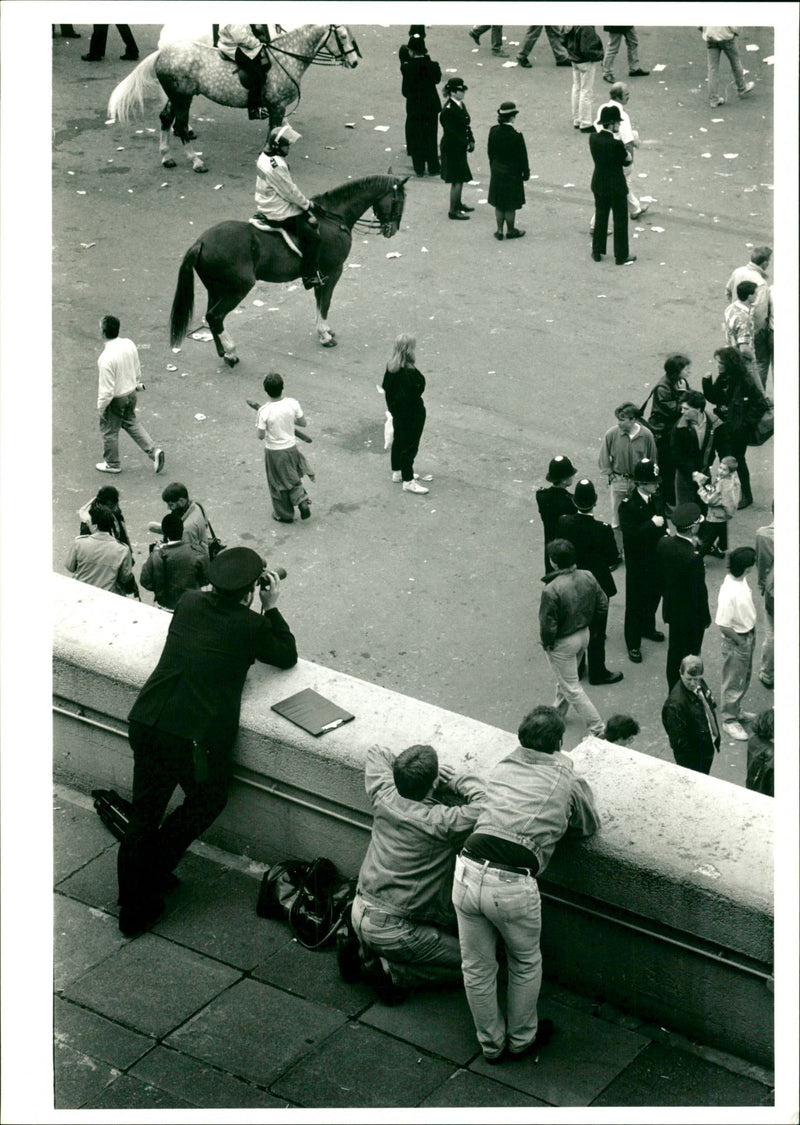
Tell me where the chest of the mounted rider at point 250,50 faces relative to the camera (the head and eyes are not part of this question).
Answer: to the viewer's right

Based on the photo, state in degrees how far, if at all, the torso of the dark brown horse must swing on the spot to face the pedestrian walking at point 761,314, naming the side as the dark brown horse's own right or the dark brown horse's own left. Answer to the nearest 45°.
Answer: approximately 45° to the dark brown horse's own right

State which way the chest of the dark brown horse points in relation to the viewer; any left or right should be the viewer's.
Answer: facing to the right of the viewer

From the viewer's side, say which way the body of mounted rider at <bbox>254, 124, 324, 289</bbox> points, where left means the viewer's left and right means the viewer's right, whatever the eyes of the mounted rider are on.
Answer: facing to the right of the viewer

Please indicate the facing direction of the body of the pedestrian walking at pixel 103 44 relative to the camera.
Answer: to the viewer's left

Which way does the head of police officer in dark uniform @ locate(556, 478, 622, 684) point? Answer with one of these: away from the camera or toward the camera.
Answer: away from the camera

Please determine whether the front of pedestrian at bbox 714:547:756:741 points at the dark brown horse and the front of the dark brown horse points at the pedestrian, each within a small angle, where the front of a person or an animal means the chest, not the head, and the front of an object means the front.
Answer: no

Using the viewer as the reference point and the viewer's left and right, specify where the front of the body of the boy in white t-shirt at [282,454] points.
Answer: facing away from the viewer

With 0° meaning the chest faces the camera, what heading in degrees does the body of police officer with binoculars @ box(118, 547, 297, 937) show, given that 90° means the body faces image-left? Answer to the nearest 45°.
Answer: approximately 225°

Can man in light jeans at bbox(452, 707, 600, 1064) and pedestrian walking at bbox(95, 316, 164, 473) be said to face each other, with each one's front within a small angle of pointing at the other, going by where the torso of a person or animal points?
no

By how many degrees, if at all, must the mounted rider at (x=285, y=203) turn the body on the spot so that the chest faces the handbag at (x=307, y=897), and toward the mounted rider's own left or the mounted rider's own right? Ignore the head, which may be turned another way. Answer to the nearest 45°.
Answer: approximately 90° to the mounted rider's own right

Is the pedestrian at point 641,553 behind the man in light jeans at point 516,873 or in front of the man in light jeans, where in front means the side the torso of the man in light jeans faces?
in front

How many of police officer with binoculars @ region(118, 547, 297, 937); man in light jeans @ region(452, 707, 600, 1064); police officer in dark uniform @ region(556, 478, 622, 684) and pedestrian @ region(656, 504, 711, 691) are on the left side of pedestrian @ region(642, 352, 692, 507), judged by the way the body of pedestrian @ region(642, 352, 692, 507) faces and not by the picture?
0
